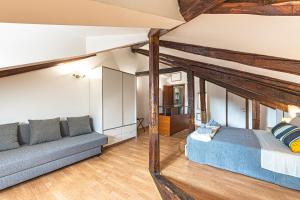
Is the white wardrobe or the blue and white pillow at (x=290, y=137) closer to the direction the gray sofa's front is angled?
the blue and white pillow

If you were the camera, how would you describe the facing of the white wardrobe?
facing the viewer and to the right of the viewer

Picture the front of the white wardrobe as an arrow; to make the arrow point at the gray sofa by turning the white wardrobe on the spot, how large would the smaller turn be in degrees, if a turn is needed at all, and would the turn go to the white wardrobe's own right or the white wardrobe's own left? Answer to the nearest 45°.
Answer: approximately 90° to the white wardrobe's own right

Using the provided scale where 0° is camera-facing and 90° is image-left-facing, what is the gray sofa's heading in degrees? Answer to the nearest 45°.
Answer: approximately 315°

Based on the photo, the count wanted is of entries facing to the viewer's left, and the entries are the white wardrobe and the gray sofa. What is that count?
0

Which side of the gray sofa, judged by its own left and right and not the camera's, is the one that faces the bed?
front

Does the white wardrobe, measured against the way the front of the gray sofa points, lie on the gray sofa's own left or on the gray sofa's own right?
on the gray sofa's own left

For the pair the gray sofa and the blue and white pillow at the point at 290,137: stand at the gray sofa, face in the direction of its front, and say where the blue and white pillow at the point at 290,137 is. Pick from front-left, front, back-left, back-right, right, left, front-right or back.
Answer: front
